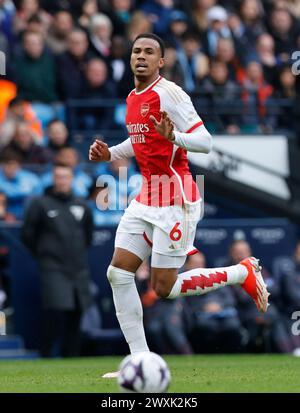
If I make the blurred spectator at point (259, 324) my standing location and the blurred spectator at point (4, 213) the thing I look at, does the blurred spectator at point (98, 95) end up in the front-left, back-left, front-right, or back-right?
front-right

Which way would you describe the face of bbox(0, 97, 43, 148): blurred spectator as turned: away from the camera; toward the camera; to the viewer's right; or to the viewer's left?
toward the camera

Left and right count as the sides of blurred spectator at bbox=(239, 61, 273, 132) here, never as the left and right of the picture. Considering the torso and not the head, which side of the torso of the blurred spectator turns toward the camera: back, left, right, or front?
front

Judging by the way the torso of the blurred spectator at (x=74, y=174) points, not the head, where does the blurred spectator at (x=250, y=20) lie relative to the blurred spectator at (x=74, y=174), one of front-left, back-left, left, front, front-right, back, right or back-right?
back-left

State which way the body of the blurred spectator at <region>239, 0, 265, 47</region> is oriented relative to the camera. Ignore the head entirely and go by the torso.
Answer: toward the camera

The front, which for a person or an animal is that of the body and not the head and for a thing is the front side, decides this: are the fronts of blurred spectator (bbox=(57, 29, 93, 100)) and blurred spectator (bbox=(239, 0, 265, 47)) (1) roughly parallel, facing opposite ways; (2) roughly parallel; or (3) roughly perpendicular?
roughly parallel

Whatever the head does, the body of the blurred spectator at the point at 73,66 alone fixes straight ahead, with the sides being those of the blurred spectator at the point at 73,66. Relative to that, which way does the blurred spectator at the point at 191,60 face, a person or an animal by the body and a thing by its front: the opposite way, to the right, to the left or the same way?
the same way

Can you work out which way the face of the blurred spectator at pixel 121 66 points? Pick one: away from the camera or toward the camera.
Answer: toward the camera

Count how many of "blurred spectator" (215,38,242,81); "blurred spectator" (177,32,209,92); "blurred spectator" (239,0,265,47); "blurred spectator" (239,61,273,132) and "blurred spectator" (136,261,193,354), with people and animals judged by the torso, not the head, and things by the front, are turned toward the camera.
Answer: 5

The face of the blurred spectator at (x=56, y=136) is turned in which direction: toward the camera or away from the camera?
toward the camera

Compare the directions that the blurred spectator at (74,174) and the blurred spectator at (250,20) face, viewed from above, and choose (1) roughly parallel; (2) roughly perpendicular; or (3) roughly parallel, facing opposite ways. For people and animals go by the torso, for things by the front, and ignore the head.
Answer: roughly parallel

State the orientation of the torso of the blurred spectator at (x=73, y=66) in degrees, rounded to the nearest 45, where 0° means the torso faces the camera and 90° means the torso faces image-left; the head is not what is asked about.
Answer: approximately 0°

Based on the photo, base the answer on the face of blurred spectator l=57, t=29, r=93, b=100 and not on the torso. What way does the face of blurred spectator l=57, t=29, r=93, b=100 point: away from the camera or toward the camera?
toward the camera

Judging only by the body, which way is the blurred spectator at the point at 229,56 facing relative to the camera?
toward the camera

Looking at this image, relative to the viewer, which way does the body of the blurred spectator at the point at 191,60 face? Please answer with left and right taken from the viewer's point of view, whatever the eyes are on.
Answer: facing the viewer
